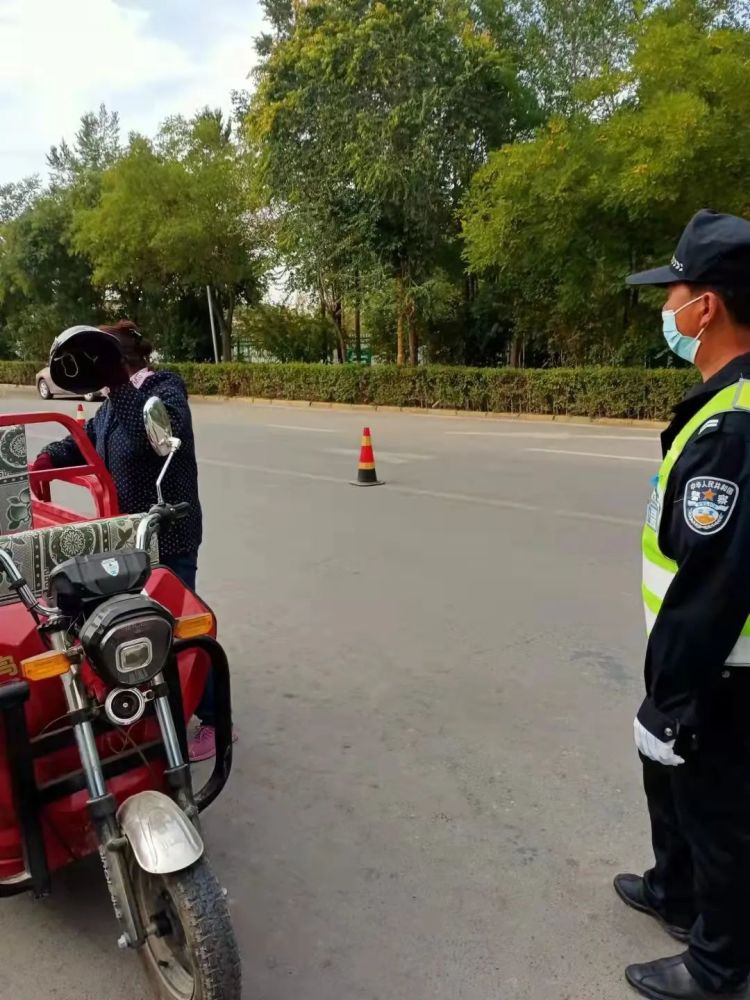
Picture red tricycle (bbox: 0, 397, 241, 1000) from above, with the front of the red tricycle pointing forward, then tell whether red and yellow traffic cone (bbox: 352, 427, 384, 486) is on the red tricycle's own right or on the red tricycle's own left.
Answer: on the red tricycle's own left

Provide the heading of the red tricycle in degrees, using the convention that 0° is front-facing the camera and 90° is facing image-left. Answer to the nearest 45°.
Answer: approximately 315°

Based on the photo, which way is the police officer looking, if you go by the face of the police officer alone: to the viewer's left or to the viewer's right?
to the viewer's left

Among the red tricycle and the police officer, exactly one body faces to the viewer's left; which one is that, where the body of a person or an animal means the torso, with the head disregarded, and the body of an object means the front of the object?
the police officer

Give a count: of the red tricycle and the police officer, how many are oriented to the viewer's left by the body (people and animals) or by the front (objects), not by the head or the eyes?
1

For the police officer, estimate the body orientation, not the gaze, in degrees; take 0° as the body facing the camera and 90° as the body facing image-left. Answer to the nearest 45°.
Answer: approximately 90°

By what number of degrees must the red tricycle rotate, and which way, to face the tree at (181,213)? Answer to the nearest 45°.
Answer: approximately 135° to its left

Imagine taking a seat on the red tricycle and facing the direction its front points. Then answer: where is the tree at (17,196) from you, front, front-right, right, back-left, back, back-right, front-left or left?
back-left

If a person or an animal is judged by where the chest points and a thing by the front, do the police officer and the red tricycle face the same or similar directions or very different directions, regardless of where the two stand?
very different directions
